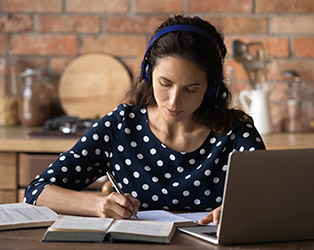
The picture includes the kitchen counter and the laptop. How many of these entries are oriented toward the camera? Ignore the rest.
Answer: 1

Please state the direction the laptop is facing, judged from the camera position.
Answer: facing away from the viewer and to the left of the viewer

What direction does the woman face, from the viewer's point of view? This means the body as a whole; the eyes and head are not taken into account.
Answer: toward the camera

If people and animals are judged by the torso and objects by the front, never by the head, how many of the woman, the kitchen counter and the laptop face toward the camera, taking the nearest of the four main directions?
2

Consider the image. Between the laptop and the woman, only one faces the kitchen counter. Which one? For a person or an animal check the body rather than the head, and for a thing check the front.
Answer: the laptop

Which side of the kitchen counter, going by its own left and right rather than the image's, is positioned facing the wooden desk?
front

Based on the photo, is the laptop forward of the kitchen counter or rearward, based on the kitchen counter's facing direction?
forward

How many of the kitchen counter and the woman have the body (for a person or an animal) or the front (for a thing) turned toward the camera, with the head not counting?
2

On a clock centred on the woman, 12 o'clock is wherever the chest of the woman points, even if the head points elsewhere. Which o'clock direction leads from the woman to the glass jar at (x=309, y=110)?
The glass jar is roughly at 7 o'clock from the woman.
